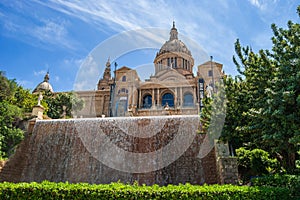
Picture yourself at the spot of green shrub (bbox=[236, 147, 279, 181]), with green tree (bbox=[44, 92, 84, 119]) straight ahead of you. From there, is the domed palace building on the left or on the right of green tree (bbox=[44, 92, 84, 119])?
right

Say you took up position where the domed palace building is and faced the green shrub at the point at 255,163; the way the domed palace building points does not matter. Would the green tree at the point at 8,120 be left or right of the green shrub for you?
right

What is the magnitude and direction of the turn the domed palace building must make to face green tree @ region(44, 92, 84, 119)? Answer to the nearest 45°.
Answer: approximately 45° to its right

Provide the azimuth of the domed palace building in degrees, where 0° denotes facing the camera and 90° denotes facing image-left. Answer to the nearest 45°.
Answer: approximately 0°

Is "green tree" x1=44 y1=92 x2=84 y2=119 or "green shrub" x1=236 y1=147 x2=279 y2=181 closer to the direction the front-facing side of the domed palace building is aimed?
the green shrub

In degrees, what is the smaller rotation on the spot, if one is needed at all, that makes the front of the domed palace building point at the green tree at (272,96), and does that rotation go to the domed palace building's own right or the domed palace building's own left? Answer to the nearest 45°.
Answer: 0° — it already faces it

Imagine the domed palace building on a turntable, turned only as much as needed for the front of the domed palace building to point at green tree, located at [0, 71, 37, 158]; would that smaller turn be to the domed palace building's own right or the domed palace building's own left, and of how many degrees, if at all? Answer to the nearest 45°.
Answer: approximately 45° to the domed palace building's own right
